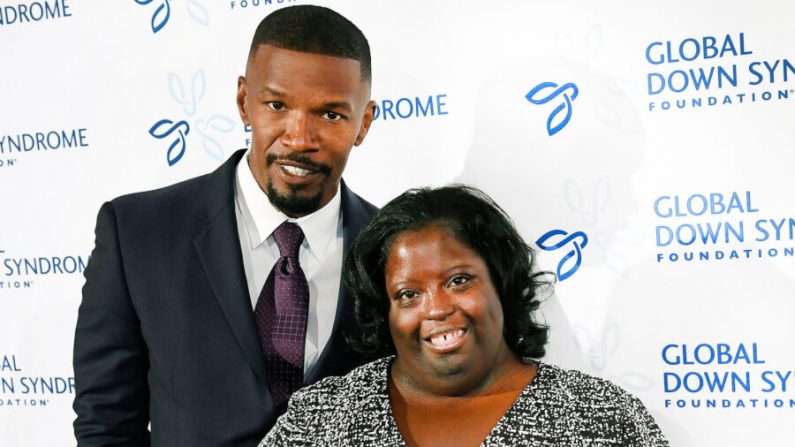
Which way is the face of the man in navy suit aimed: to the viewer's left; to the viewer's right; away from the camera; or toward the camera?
toward the camera

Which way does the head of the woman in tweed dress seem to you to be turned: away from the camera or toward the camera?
toward the camera

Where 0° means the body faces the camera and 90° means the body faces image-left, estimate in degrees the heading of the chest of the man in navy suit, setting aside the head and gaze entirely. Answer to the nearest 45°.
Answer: approximately 315°

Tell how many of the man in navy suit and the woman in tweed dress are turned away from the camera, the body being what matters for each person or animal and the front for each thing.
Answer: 0

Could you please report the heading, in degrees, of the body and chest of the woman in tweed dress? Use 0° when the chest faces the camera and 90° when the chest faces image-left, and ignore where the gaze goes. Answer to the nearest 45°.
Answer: approximately 0°
